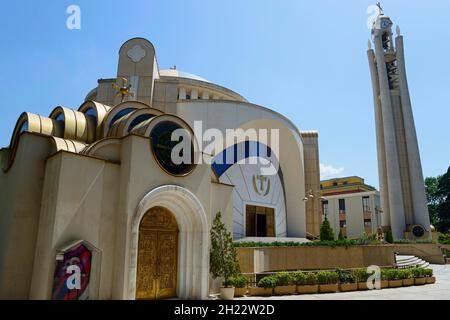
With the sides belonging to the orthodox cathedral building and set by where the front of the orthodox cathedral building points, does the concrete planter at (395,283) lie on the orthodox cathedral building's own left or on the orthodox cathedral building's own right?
on the orthodox cathedral building's own left

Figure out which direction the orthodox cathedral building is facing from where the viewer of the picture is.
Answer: facing the viewer and to the right of the viewer

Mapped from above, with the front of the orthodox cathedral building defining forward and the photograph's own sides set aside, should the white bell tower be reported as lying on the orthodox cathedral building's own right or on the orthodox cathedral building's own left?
on the orthodox cathedral building's own left

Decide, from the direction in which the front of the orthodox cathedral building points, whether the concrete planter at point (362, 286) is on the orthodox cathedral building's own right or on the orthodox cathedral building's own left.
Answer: on the orthodox cathedral building's own left
